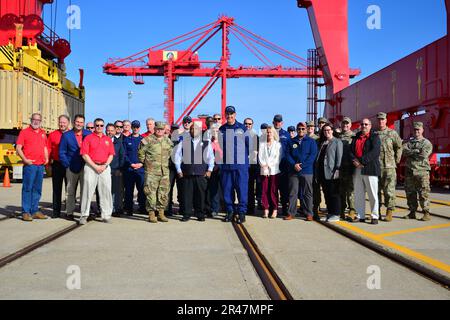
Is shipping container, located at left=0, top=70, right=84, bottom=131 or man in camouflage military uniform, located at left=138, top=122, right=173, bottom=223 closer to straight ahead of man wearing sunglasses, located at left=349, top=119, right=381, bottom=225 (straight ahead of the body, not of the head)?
the man in camouflage military uniform

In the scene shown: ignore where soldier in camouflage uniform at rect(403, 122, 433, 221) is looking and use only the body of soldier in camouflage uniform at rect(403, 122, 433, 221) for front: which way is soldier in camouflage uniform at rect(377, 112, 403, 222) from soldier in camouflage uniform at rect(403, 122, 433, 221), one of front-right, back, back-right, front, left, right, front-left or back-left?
front-right

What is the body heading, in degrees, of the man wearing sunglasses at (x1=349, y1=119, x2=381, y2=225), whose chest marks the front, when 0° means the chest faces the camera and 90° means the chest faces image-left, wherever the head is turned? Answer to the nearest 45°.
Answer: approximately 45°

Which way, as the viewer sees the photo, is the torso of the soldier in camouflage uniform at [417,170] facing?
toward the camera

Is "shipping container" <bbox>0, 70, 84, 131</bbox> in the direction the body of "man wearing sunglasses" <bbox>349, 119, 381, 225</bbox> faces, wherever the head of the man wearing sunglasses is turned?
no

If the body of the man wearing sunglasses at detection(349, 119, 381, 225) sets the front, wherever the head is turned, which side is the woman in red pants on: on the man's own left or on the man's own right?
on the man's own right

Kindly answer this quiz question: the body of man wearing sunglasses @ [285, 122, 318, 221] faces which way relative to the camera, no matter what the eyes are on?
toward the camera

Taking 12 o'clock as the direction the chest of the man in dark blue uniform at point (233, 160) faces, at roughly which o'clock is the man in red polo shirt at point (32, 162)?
The man in red polo shirt is roughly at 3 o'clock from the man in dark blue uniform.

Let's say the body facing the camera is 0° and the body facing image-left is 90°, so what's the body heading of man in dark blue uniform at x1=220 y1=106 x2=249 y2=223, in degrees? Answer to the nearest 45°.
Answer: approximately 0°

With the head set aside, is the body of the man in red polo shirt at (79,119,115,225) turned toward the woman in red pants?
no

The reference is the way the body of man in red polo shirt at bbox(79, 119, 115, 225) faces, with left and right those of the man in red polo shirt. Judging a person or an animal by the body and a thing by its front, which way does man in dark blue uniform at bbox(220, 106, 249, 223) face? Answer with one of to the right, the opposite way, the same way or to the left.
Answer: the same way

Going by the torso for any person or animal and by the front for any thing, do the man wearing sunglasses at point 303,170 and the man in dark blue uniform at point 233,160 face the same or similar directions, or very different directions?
same or similar directions

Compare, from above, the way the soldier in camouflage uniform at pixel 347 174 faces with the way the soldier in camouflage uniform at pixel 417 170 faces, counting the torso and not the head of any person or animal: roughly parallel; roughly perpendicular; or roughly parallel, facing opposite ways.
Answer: roughly parallel

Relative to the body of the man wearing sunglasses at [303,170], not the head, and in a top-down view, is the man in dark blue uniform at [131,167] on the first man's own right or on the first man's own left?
on the first man's own right

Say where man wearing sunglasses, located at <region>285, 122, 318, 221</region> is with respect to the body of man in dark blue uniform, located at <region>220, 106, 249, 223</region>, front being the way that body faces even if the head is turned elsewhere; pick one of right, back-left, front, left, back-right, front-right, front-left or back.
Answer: left

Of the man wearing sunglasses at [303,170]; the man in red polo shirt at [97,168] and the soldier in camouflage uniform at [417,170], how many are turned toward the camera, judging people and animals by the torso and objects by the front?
3

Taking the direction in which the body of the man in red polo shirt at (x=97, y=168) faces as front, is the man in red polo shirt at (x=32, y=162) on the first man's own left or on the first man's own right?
on the first man's own right

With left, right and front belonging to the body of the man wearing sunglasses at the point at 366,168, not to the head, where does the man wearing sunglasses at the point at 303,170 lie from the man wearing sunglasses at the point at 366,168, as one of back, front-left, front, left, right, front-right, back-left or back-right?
front-right

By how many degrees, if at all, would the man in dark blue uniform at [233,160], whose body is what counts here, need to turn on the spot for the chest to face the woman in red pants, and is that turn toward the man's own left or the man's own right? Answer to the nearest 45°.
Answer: approximately 135° to the man's own left
